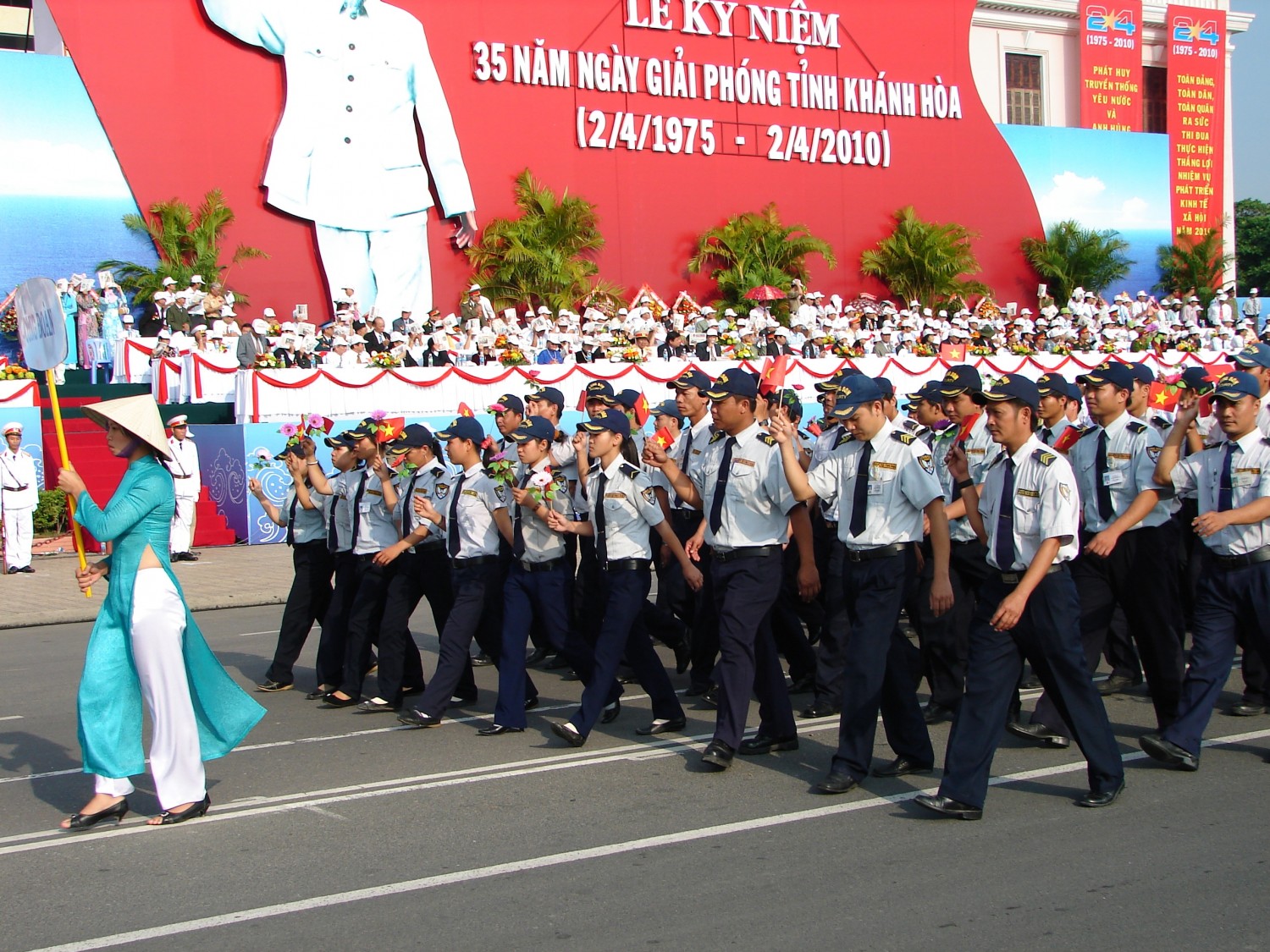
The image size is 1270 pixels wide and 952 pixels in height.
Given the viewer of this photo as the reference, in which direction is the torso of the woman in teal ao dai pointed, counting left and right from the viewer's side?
facing to the left of the viewer

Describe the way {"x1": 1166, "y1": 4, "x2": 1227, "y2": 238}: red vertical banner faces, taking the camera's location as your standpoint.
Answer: facing the viewer

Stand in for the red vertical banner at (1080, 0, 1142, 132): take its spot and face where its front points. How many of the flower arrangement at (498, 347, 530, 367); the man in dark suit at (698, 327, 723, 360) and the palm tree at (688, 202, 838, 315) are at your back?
0

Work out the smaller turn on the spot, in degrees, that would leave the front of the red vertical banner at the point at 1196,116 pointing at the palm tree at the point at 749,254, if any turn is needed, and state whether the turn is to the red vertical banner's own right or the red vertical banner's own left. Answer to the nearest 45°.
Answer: approximately 45° to the red vertical banner's own right

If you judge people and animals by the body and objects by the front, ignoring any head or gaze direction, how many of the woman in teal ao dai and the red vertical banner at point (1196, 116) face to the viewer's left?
1

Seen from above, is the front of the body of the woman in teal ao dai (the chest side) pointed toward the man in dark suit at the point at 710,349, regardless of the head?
no

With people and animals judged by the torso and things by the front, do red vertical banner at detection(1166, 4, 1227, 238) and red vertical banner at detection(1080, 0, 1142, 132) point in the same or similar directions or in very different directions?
same or similar directions

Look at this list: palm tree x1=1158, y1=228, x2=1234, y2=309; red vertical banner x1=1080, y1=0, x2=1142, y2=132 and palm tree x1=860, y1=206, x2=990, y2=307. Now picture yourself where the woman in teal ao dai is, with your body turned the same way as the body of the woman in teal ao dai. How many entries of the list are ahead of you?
0

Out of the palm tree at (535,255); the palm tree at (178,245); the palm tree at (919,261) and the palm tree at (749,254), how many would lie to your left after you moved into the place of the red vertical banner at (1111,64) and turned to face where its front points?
0

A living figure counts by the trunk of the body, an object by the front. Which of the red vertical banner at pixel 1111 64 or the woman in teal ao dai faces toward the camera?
the red vertical banner

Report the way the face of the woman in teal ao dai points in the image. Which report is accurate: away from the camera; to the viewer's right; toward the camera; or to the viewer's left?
to the viewer's left

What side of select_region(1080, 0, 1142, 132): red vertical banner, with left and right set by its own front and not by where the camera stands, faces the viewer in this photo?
front

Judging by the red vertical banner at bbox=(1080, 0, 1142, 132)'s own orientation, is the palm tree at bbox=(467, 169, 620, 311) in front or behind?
in front

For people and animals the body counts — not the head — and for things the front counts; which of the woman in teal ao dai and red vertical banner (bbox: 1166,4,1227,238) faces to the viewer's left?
the woman in teal ao dai

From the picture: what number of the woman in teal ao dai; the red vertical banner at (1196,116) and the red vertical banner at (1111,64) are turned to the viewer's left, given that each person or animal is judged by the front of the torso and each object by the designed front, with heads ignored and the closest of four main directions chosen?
1
